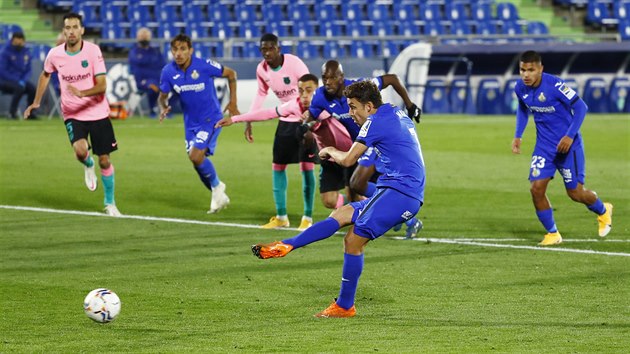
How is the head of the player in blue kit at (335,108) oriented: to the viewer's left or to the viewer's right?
to the viewer's left

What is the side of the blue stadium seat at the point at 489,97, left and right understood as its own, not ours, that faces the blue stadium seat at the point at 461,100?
right

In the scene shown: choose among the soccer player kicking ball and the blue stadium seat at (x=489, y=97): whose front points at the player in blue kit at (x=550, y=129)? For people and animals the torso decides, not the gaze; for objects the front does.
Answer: the blue stadium seat

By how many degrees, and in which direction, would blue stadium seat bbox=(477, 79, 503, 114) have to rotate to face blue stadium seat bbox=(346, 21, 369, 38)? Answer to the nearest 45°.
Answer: approximately 135° to its right

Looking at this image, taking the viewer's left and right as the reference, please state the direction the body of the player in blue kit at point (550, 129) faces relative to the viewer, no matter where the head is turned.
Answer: facing the viewer and to the left of the viewer

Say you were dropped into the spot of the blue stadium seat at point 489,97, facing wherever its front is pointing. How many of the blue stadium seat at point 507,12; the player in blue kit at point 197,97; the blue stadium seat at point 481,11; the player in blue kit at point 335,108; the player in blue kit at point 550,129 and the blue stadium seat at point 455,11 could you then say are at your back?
3

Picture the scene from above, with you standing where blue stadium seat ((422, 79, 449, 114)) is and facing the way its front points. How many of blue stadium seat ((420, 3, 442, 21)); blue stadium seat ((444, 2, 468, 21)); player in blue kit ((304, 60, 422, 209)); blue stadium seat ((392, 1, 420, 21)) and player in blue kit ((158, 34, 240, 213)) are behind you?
3

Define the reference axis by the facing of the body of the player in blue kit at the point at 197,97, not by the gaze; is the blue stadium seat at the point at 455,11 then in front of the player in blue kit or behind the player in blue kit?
behind

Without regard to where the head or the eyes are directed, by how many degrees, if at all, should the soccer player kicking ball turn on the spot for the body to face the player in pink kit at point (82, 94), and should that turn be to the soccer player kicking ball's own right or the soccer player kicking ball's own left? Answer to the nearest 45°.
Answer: approximately 45° to the soccer player kicking ball's own right

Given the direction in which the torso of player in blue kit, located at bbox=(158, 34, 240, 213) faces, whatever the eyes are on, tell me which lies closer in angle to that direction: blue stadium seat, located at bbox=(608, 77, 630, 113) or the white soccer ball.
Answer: the white soccer ball

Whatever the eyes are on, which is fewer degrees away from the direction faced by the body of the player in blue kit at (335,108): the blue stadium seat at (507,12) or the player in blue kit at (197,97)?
the player in blue kit
